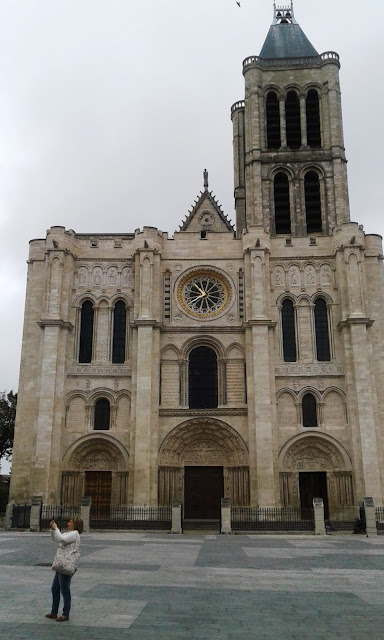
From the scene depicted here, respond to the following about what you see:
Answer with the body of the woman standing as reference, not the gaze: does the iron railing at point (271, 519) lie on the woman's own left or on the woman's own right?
on the woman's own right

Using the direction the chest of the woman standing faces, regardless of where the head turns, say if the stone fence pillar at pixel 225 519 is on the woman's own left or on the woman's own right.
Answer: on the woman's own right

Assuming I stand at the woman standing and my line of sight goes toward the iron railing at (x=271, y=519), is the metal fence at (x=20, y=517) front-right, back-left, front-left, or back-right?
front-left

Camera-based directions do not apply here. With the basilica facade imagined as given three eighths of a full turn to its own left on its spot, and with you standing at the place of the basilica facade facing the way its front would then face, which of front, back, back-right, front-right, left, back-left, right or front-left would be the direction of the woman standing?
back-right

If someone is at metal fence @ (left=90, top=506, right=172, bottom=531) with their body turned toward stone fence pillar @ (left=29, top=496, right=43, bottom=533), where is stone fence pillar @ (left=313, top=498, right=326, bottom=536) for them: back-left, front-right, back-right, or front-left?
back-left

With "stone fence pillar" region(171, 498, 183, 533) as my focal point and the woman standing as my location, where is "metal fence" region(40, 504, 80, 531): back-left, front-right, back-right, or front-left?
front-left

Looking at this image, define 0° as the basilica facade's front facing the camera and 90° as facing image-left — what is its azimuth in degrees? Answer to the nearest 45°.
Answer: approximately 0°

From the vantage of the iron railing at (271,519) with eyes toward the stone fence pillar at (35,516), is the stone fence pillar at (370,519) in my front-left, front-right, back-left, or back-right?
back-left
